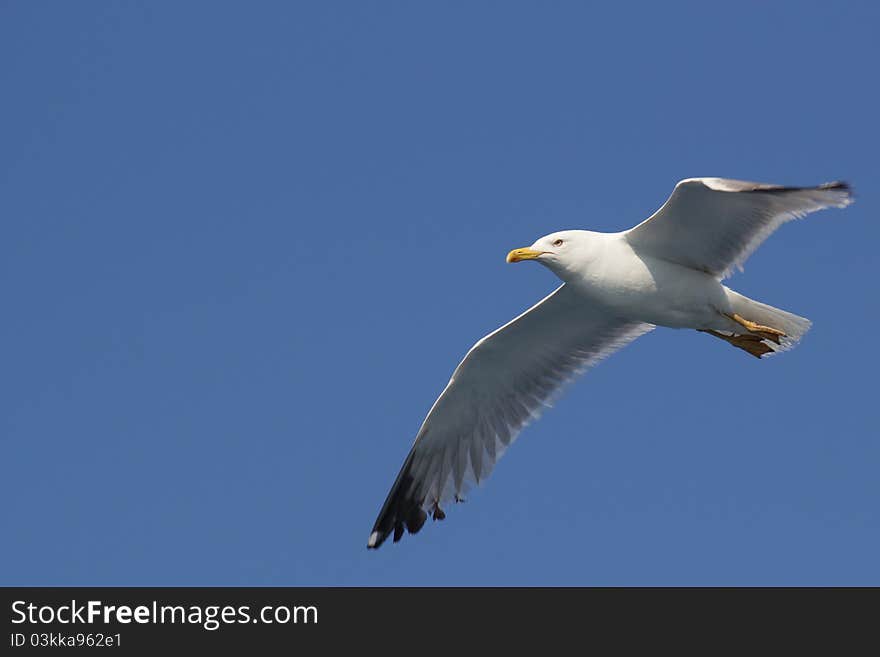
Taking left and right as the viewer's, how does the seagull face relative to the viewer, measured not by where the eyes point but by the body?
facing to the left of the viewer
